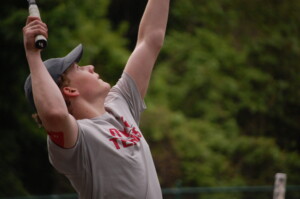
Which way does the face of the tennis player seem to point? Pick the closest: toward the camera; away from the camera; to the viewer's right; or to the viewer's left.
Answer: to the viewer's right

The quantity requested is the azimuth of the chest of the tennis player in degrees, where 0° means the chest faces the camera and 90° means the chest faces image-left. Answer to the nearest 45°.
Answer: approximately 315°
